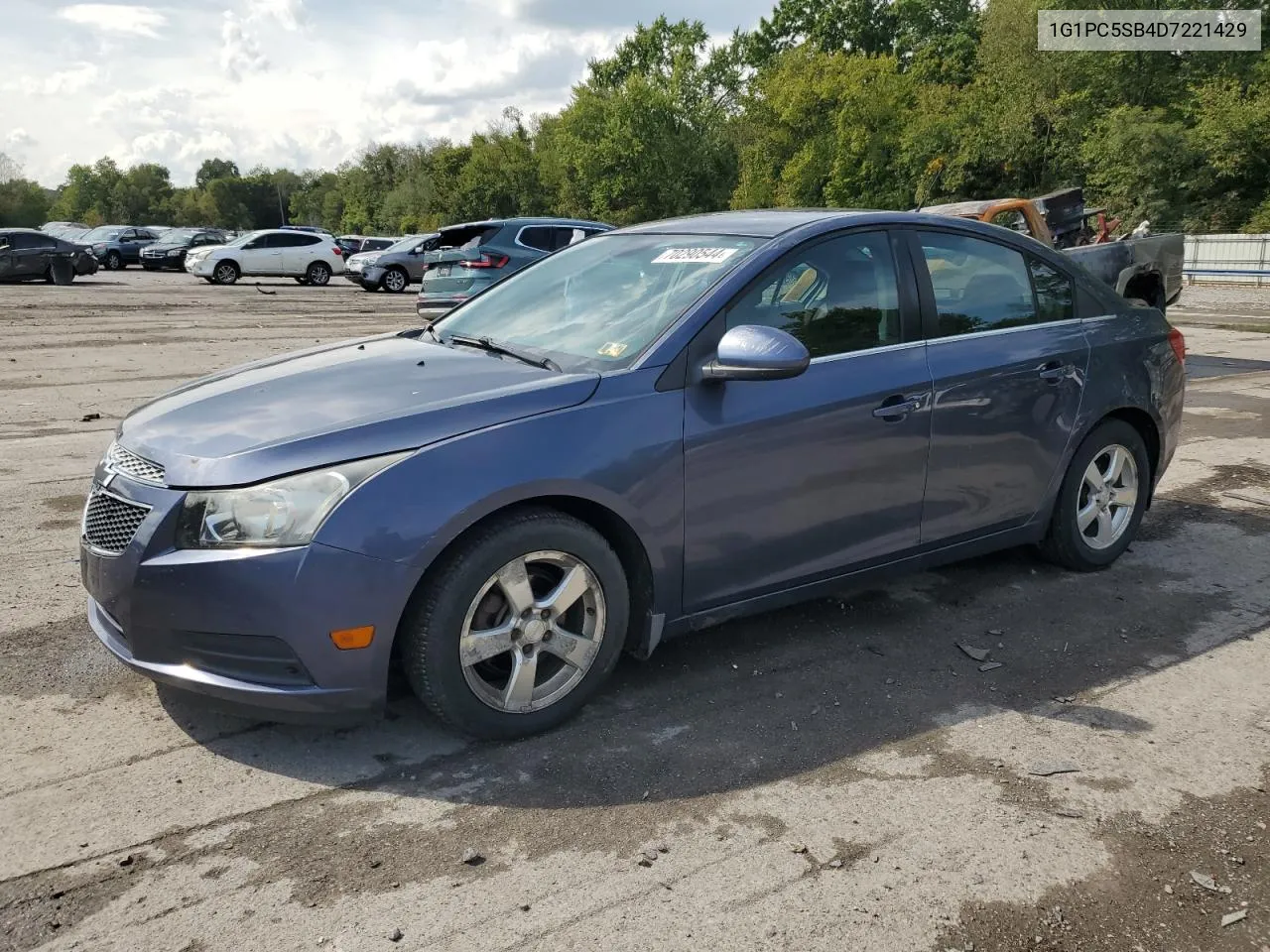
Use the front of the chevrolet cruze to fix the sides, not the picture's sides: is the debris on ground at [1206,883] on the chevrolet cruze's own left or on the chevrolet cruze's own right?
on the chevrolet cruze's own left

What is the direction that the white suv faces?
to the viewer's left

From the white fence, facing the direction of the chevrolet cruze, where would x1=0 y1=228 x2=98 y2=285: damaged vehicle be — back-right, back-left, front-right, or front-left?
front-right

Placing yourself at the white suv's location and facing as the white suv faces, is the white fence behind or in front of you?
behind

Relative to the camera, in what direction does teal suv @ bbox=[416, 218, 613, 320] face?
facing away from the viewer and to the right of the viewer

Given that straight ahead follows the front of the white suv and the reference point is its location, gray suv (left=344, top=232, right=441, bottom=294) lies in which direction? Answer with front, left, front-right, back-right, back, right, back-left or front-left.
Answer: back-left

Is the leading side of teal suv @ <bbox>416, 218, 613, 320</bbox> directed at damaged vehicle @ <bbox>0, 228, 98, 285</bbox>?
no

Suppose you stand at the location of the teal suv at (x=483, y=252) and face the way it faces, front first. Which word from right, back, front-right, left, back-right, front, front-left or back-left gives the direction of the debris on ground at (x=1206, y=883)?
back-right

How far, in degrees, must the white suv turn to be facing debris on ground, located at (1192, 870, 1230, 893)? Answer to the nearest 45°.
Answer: approximately 90° to its left

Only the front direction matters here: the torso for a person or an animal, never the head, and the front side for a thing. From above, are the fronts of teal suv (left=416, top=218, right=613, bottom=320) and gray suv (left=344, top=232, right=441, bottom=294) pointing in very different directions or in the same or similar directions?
very different directions

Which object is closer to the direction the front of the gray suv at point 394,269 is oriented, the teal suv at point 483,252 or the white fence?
the teal suv

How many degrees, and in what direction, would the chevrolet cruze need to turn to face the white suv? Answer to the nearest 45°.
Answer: approximately 135° to its right

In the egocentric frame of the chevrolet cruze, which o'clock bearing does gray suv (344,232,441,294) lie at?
The gray suv is roughly at 4 o'clock from the chevrolet cruze.

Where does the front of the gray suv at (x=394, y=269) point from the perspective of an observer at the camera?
facing the viewer and to the left of the viewer

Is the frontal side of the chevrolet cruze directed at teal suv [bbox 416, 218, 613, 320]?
no
